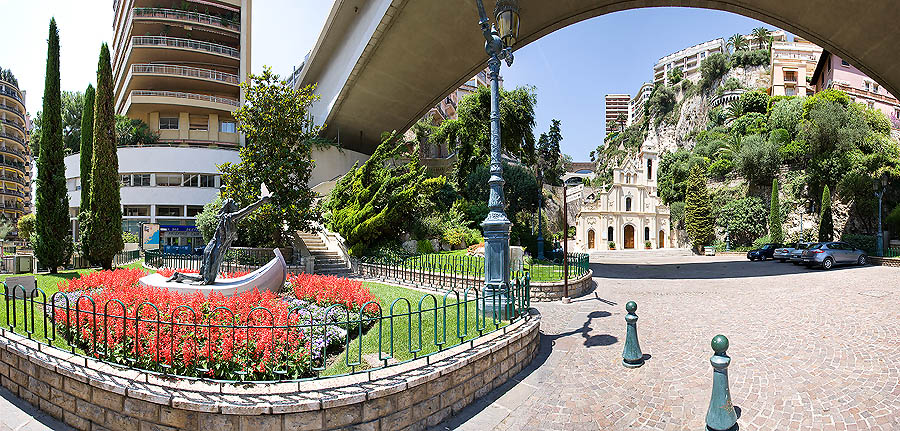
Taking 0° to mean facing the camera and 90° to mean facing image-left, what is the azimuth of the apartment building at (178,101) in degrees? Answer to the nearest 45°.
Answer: approximately 0°

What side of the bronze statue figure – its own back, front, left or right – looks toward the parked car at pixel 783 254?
front

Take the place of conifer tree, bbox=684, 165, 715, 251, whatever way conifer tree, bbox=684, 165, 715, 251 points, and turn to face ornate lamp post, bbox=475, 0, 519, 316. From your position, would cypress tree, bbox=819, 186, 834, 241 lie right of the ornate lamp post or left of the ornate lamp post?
left

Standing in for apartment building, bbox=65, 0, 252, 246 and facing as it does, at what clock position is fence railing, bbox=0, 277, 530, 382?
The fence railing is roughly at 12 o'clock from the apartment building.

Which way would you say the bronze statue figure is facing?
to the viewer's right

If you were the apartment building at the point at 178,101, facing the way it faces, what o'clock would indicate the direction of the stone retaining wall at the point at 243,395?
The stone retaining wall is roughly at 12 o'clock from the apartment building.

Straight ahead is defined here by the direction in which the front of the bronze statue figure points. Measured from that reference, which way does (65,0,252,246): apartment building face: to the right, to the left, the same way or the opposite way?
to the right
